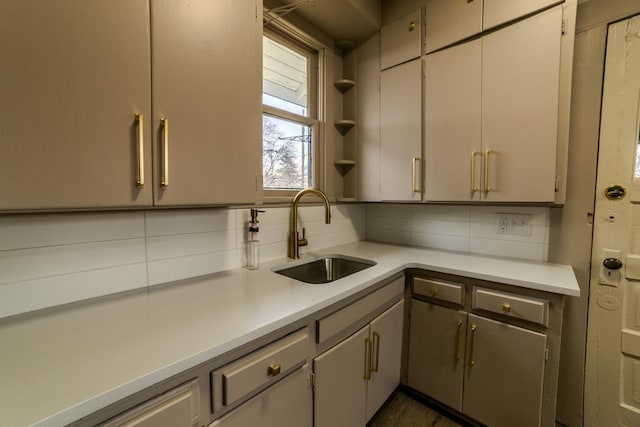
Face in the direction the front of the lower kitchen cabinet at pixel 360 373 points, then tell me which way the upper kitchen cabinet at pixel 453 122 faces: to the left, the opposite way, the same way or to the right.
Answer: to the right

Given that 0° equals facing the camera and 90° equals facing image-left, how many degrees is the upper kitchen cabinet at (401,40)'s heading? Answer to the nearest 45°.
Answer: approximately 45°

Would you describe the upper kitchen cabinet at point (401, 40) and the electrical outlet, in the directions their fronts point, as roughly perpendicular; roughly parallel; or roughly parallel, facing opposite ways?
roughly parallel

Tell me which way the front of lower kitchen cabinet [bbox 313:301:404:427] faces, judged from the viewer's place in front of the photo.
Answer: facing the viewer and to the right of the viewer

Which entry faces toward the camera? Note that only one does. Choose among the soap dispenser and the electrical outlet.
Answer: the electrical outlet

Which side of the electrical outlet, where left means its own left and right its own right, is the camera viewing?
front

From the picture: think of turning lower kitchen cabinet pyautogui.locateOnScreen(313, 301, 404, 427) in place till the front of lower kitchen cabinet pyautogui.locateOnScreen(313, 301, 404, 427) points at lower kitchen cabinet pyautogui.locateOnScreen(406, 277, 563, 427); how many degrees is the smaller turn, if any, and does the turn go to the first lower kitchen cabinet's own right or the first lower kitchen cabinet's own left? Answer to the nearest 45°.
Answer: approximately 45° to the first lower kitchen cabinet's own left
